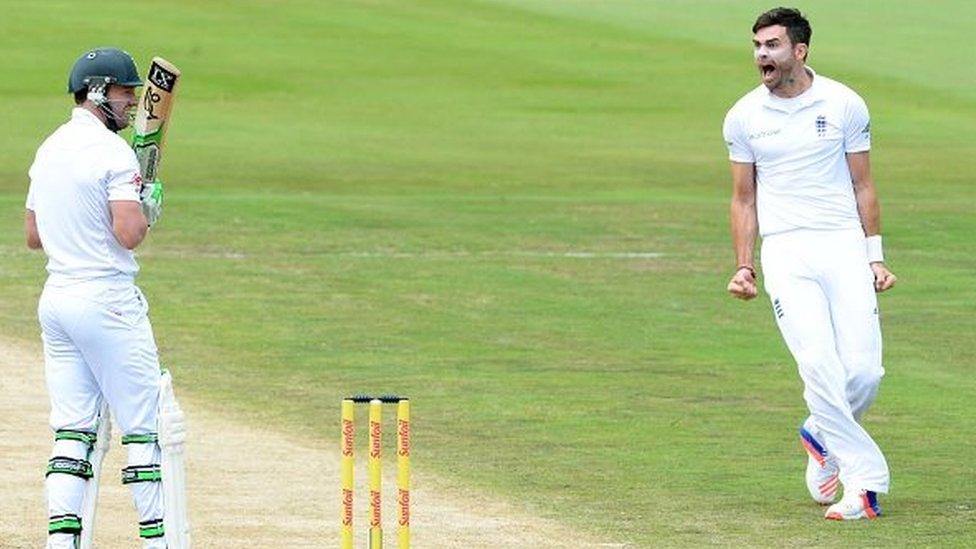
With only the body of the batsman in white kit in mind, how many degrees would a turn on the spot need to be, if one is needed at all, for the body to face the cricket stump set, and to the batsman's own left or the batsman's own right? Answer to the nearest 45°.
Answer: approximately 90° to the batsman's own right

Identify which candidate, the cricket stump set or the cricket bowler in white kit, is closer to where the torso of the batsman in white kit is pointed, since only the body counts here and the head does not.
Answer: the cricket bowler in white kit

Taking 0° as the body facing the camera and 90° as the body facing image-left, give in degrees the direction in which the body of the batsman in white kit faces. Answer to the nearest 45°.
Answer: approximately 225°
